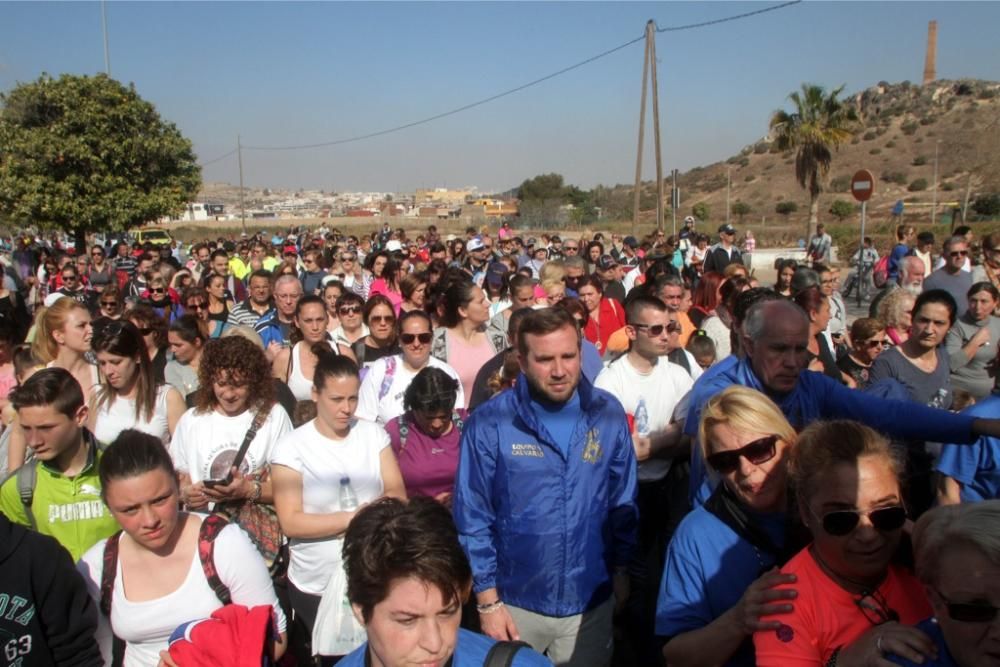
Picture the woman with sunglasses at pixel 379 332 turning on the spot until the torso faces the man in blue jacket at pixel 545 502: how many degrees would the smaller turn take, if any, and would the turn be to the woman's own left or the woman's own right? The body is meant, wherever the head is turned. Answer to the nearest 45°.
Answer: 0° — they already face them

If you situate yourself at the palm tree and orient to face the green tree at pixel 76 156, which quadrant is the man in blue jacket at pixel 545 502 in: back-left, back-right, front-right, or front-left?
front-left

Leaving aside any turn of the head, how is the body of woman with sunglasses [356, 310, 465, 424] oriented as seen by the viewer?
toward the camera

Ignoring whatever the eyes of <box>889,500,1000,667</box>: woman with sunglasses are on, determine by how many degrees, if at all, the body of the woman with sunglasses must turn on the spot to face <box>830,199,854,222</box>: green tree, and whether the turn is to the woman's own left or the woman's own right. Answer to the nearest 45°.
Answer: approximately 135° to the woman's own left

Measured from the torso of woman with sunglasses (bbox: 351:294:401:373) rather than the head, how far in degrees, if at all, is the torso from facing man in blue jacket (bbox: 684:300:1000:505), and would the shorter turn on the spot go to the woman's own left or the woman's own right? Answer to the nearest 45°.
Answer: approximately 45° to the woman's own left

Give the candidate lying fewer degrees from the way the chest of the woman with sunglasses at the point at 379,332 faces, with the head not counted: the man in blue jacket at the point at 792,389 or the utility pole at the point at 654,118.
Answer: the man in blue jacket

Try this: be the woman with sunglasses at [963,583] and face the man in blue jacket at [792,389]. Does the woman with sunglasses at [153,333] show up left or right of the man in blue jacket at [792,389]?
left

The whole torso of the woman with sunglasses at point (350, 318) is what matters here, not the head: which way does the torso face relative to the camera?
toward the camera

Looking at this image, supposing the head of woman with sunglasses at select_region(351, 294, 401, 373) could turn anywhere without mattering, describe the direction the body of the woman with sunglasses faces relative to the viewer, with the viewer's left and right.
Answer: facing the viewer

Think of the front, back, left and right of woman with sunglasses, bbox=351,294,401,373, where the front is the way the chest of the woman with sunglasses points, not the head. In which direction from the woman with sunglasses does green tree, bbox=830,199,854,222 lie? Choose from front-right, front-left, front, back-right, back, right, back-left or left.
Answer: back-left

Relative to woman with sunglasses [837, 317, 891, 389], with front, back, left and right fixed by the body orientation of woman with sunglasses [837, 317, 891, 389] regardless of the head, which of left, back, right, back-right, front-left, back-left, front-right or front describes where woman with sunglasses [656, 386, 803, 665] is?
front-right

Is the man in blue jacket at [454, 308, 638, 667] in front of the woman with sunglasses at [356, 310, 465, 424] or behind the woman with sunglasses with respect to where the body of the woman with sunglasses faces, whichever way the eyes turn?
in front

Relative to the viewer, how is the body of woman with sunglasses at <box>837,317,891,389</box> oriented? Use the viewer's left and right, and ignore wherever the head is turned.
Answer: facing the viewer and to the right of the viewer

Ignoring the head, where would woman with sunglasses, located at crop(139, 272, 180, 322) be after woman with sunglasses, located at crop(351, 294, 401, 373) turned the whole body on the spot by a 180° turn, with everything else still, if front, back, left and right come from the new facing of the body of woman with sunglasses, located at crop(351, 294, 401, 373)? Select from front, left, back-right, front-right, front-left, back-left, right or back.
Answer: front-left
